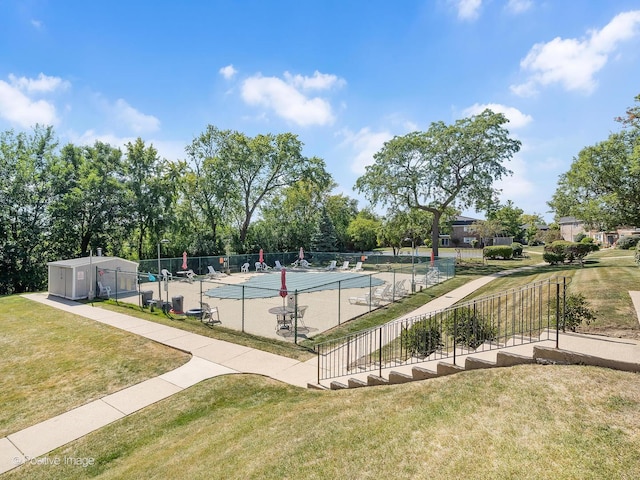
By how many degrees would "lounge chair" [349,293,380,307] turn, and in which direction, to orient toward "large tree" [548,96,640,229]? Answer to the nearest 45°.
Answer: approximately 135° to its right

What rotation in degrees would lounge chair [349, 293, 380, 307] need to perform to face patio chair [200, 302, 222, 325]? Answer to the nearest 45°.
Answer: approximately 45° to its left

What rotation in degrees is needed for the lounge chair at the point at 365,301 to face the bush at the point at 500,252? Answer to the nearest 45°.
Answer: approximately 135° to its right

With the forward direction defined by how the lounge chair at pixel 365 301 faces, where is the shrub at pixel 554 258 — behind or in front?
behind

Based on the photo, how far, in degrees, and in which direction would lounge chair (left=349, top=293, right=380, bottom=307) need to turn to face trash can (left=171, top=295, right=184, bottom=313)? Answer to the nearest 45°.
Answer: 0° — it already faces it

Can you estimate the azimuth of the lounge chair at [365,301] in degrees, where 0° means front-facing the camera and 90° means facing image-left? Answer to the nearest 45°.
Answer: approximately 90°

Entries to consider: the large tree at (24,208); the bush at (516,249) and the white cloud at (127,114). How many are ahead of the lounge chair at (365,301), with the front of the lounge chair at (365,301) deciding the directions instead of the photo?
2

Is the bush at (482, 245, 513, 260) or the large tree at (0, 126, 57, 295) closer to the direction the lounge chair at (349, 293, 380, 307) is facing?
the large tree

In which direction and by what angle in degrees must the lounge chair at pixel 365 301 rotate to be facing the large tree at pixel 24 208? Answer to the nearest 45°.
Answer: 0° — it already faces it

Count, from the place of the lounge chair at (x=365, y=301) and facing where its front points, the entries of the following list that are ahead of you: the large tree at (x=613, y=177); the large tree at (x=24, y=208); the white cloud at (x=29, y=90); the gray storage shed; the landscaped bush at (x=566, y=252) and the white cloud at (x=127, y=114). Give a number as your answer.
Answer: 4

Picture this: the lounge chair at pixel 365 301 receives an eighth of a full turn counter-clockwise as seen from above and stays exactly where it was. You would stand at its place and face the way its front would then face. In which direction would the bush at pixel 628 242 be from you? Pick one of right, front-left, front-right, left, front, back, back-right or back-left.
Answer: back

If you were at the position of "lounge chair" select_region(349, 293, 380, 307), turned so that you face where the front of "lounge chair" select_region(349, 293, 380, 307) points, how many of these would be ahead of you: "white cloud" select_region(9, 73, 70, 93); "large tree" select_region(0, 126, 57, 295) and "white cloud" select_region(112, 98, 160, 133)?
3
